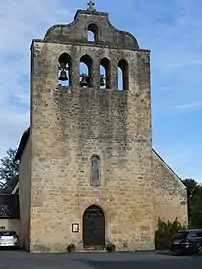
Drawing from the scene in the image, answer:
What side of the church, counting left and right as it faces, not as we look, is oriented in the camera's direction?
front

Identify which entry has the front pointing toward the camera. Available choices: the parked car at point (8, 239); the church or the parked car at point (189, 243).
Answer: the church

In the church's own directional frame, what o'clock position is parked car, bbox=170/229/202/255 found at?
The parked car is roughly at 10 o'clock from the church.
